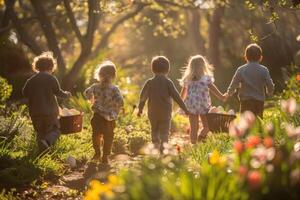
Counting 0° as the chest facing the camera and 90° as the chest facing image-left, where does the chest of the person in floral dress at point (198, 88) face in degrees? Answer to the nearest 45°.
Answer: approximately 180°

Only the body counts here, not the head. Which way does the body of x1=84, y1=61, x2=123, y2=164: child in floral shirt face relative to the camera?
away from the camera

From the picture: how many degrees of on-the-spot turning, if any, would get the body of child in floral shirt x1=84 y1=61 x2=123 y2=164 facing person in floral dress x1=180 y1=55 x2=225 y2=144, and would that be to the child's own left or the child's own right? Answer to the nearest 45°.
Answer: approximately 45° to the child's own right

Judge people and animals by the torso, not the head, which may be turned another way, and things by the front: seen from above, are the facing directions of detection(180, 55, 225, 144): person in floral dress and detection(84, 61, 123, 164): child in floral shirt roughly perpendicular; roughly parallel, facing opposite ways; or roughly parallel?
roughly parallel

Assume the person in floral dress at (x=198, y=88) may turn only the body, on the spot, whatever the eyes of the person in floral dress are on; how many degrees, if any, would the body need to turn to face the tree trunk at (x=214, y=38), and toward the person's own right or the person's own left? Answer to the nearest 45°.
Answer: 0° — they already face it

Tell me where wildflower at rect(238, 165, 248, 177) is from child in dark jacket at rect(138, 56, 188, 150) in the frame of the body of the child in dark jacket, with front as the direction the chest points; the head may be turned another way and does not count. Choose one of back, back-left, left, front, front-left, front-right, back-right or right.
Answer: back

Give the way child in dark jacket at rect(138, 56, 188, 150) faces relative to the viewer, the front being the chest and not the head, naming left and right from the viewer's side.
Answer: facing away from the viewer

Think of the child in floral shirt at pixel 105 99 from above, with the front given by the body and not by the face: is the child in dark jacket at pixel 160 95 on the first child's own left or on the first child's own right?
on the first child's own right

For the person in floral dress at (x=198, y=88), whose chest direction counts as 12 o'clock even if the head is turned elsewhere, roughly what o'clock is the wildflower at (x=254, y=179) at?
The wildflower is roughly at 6 o'clock from the person in floral dress.

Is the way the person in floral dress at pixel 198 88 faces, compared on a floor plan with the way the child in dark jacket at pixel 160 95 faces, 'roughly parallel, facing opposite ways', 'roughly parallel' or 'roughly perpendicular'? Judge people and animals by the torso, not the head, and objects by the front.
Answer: roughly parallel

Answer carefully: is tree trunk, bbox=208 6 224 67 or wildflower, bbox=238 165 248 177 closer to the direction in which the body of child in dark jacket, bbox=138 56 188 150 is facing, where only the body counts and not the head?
the tree trunk

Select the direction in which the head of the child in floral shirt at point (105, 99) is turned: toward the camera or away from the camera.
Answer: away from the camera
